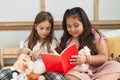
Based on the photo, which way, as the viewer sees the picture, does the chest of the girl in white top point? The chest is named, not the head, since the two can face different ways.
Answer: toward the camera

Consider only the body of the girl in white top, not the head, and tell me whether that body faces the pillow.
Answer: no
